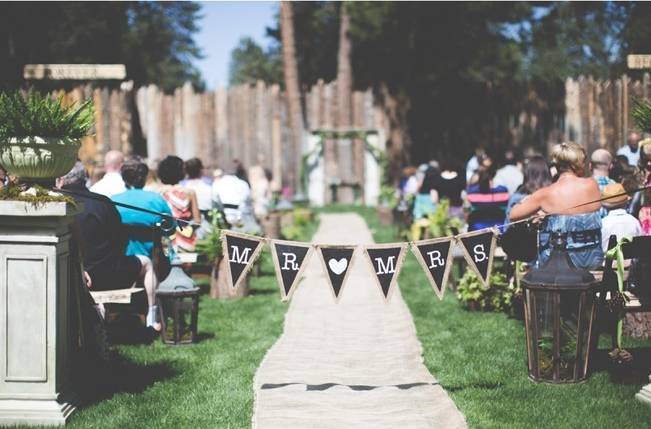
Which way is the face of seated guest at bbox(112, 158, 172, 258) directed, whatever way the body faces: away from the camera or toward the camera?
away from the camera

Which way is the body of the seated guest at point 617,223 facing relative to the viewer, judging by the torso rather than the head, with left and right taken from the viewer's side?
facing away from the viewer

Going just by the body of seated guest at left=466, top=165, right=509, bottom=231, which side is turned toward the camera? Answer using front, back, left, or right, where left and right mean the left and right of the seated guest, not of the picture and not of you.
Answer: back

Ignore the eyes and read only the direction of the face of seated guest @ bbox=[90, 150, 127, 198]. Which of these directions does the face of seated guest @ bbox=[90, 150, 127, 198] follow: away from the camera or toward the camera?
away from the camera

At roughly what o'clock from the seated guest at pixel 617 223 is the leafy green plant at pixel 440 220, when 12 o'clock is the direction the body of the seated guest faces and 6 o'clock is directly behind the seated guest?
The leafy green plant is roughly at 11 o'clock from the seated guest.

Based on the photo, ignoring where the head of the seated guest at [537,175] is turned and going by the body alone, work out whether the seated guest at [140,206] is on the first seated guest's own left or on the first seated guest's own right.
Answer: on the first seated guest's own left

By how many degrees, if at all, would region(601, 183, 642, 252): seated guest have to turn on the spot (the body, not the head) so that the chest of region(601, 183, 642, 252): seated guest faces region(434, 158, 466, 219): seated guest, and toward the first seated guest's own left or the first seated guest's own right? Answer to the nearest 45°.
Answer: approximately 45° to the first seated guest's own left

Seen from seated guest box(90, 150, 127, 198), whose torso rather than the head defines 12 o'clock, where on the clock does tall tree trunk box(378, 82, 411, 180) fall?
The tall tree trunk is roughly at 1 o'clock from the seated guest.

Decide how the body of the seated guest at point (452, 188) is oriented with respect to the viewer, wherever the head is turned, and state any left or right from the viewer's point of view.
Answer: facing away from the viewer

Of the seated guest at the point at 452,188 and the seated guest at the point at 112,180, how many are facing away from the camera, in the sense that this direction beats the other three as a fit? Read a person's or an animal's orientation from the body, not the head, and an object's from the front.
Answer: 2

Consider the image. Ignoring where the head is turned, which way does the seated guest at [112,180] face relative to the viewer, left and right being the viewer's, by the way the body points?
facing away from the viewer

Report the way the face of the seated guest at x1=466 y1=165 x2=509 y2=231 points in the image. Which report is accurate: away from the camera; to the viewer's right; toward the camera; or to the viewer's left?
away from the camera

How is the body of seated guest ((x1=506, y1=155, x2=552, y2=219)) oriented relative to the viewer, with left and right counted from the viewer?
facing away from the viewer

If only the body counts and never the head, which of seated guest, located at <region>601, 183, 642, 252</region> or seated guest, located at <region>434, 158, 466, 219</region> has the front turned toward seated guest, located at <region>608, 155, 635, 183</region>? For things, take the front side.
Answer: seated guest, located at <region>601, 183, 642, 252</region>

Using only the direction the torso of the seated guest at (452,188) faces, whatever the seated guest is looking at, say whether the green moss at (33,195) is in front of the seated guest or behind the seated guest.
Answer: behind
